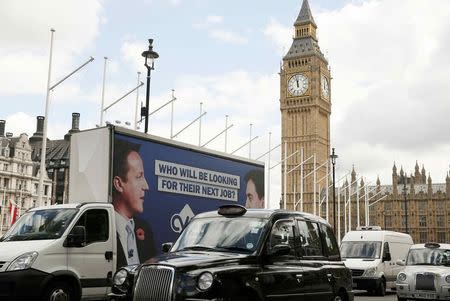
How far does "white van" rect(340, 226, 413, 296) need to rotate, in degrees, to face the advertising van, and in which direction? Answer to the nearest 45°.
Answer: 0° — it already faces it

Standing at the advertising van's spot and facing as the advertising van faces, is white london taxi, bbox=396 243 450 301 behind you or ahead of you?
behind

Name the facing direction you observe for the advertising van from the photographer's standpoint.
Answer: facing the viewer and to the left of the viewer

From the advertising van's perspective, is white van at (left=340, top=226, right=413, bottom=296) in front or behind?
behind

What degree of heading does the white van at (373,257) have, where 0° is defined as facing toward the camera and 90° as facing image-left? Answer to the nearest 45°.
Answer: approximately 45°

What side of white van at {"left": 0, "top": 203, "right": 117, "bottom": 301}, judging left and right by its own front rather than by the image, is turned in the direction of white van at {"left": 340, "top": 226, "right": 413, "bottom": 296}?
back

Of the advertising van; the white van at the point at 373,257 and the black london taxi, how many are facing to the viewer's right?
0

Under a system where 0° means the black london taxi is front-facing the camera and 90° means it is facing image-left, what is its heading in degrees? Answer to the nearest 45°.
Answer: approximately 45°

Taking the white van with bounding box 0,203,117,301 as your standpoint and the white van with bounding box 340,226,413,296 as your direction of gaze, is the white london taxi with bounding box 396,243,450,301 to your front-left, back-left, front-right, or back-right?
front-right

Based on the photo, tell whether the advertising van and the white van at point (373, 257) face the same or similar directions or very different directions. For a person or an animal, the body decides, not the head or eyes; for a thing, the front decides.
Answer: same or similar directions

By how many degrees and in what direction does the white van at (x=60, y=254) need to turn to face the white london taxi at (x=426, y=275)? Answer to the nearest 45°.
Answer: approximately 135° to its left

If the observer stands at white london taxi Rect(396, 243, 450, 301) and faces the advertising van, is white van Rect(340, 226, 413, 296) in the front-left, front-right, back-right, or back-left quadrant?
back-right

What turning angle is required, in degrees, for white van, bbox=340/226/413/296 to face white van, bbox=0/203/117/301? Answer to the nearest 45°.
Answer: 0° — it already faces it
